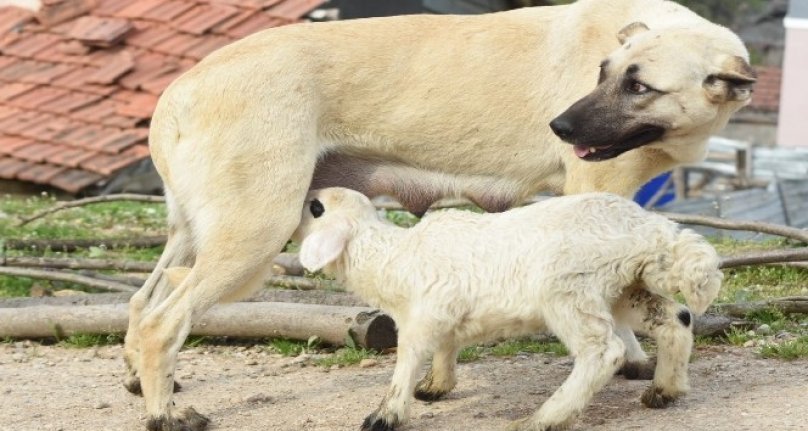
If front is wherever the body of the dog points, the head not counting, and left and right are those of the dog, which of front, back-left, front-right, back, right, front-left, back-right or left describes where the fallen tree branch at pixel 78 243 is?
back-left

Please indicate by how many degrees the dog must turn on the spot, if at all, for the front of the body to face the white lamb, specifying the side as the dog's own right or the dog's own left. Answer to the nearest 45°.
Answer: approximately 45° to the dog's own right

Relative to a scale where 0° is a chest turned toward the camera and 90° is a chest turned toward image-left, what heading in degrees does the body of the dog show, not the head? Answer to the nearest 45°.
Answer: approximately 270°

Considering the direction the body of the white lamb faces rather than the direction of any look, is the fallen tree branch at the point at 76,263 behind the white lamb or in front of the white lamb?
in front

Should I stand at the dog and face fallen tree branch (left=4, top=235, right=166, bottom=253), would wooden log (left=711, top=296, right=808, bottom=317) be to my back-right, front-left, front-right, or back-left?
back-right

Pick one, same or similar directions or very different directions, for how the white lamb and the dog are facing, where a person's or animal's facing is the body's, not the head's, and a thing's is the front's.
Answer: very different directions

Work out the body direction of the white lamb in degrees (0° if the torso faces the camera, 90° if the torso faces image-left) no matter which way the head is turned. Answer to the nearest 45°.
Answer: approximately 90°

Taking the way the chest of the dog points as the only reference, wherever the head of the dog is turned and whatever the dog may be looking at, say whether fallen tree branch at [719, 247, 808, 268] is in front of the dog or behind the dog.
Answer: in front

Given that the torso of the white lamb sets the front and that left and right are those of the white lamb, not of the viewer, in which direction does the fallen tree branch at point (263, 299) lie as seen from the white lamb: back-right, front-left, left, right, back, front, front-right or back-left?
front-right

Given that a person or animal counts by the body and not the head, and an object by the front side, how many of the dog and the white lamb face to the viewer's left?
1

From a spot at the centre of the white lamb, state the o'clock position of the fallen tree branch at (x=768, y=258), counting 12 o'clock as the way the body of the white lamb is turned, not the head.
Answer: The fallen tree branch is roughly at 4 o'clock from the white lamb.
